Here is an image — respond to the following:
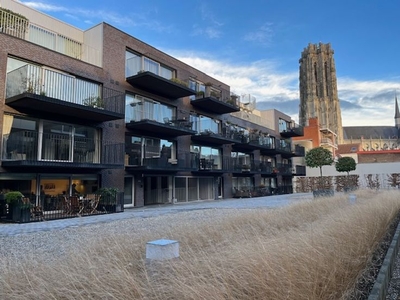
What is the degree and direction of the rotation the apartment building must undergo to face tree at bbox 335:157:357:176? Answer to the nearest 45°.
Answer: approximately 90° to its left

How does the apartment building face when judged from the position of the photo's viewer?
facing the viewer and to the right of the viewer

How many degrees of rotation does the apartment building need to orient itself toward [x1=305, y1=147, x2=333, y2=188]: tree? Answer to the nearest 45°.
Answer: approximately 90° to its left

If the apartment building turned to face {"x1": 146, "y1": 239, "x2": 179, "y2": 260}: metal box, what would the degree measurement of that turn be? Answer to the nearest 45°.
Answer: approximately 45° to its right

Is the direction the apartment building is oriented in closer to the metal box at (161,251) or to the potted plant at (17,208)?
the metal box

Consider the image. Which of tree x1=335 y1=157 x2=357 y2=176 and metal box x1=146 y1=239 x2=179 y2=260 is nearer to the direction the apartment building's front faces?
the metal box

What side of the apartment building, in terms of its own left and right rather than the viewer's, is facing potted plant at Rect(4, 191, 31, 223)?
right

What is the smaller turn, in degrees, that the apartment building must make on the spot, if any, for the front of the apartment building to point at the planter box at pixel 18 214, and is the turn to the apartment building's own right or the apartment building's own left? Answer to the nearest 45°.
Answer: approximately 90° to the apartment building's own right
